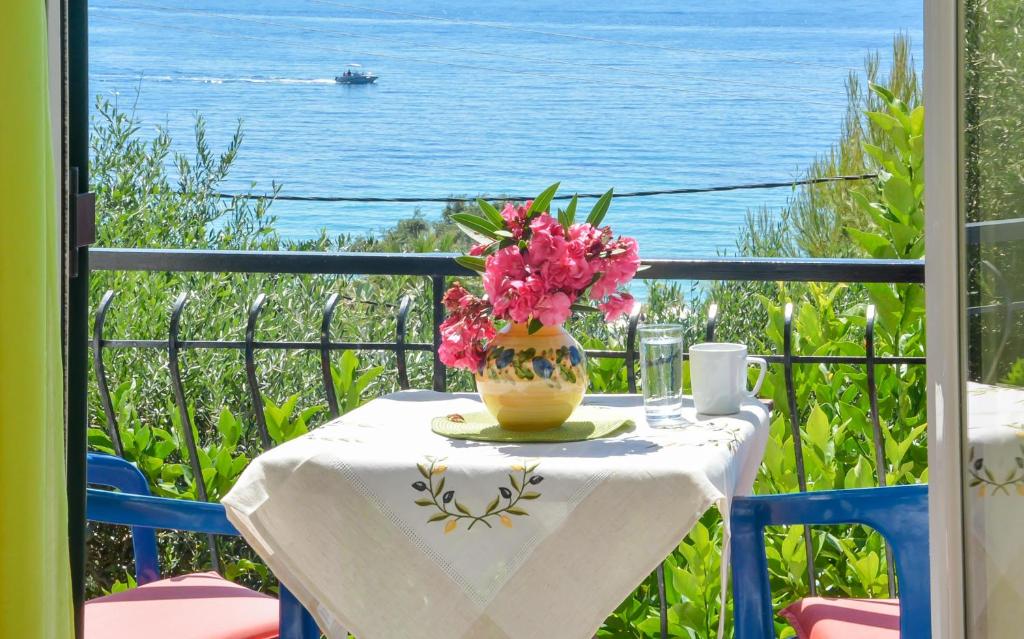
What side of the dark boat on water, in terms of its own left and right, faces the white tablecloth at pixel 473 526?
right

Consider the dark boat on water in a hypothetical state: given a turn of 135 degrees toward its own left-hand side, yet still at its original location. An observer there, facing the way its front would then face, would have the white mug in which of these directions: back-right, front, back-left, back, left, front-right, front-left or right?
back-left

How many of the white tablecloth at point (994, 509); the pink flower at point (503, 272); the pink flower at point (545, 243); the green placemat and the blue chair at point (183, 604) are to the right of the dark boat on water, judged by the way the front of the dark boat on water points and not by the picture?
5

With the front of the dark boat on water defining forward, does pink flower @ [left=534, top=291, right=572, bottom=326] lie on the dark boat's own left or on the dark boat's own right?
on the dark boat's own right

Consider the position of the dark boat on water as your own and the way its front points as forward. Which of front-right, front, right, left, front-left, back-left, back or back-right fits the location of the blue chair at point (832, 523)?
right

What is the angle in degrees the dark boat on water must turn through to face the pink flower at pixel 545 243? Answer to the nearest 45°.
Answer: approximately 90° to its right

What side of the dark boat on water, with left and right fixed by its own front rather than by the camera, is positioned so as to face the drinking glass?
right

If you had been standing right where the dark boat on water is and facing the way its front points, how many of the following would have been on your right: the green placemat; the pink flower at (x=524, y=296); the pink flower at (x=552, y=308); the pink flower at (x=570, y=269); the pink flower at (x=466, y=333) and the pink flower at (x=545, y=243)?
6

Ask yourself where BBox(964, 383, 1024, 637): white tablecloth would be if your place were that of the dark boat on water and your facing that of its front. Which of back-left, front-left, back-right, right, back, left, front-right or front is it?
right

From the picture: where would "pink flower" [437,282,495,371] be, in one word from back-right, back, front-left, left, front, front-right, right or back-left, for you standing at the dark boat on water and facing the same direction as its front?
right

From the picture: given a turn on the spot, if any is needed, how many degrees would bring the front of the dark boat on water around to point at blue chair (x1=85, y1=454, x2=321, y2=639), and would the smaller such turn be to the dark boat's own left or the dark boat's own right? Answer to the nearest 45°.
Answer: approximately 90° to the dark boat's own right

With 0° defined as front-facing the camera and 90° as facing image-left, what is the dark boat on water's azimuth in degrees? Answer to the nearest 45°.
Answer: approximately 270°

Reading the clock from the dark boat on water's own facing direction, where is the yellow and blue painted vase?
The yellow and blue painted vase is roughly at 3 o'clock from the dark boat on water.
